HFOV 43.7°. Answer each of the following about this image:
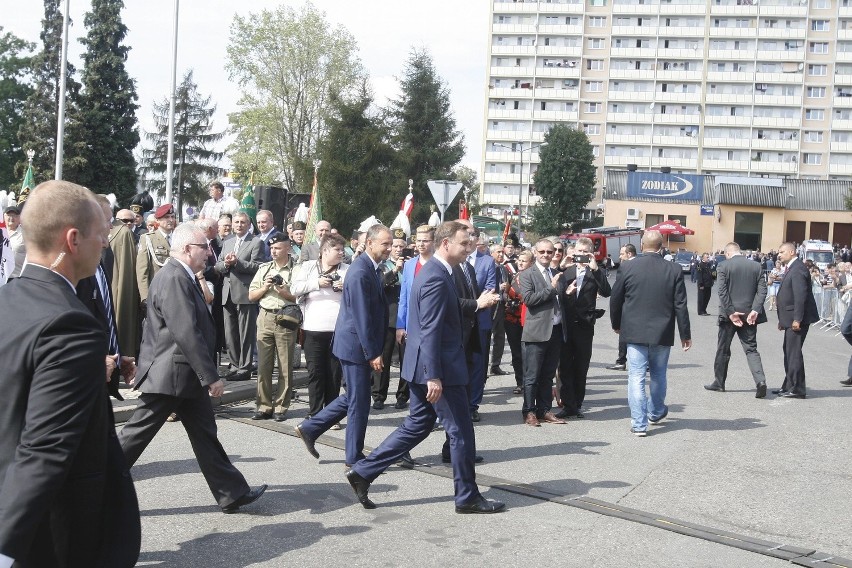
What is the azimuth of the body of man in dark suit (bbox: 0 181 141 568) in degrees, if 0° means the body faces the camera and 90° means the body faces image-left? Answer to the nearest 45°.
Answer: approximately 225°

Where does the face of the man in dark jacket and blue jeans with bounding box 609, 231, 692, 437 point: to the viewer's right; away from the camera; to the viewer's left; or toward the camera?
away from the camera

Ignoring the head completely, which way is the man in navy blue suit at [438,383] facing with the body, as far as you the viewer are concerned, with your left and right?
facing to the right of the viewer

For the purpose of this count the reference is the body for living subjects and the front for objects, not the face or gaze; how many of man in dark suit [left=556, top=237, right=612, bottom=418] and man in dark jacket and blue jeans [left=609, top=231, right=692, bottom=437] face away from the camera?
1

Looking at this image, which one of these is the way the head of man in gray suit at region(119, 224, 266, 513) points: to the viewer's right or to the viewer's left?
to the viewer's right

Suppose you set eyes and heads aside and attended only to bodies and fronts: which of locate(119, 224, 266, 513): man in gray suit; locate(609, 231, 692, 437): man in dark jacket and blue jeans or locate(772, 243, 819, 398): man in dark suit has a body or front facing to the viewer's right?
the man in gray suit
